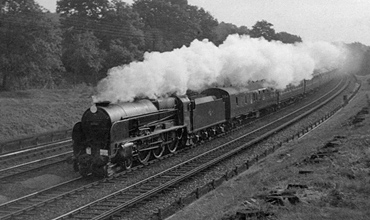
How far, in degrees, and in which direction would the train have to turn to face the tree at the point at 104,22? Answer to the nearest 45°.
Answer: approximately 135° to its right

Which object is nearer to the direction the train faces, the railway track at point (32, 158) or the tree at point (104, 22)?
the railway track

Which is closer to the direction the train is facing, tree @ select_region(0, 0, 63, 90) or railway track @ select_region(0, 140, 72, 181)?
the railway track

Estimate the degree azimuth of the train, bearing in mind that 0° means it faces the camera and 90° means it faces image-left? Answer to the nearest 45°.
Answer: approximately 45°

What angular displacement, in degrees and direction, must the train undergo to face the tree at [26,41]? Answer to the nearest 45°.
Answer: approximately 90° to its right
